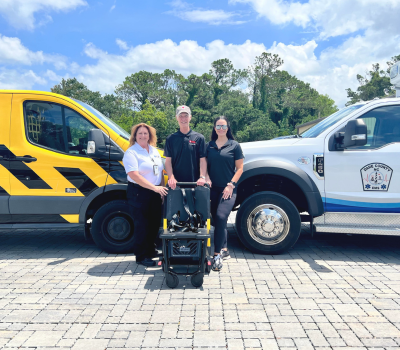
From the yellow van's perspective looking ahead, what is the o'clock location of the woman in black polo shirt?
The woman in black polo shirt is roughly at 1 o'clock from the yellow van.

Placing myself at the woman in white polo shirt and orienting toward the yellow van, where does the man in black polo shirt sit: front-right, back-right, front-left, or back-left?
back-right

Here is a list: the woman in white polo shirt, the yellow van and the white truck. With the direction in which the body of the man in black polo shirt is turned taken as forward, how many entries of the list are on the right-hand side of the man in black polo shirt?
2

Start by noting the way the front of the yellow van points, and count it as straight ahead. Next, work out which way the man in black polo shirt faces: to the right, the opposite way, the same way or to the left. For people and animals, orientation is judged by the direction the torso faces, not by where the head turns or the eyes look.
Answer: to the right

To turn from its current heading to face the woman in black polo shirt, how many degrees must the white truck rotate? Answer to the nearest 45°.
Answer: approximately 45° to its left

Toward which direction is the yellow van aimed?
to the viewer's right

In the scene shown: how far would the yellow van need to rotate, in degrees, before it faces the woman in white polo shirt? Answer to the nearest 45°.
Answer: approximately 45° to its right

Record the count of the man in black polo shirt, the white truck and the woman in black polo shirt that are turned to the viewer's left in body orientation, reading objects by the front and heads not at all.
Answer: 1

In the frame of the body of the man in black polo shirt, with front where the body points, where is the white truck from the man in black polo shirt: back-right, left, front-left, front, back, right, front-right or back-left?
left

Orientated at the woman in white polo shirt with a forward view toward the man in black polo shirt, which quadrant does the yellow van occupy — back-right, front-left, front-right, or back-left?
back-left

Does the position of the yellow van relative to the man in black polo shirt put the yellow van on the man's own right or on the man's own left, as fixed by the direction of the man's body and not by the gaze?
on the man's own right

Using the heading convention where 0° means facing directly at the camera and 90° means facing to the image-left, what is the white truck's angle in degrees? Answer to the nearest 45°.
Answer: approximately 90°

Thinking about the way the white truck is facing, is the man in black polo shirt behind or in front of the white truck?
in front
